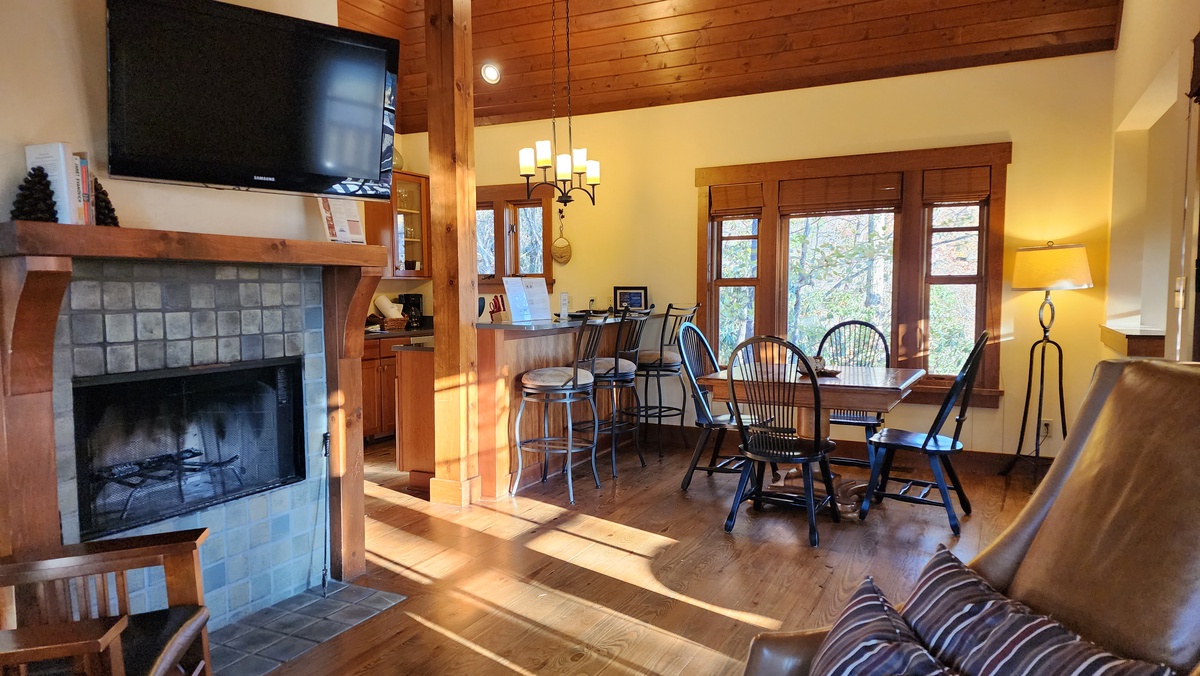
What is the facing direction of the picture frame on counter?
toward the camera

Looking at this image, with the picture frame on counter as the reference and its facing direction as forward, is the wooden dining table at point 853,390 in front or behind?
in front

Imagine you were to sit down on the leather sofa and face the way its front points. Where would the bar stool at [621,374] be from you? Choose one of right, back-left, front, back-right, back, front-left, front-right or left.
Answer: right

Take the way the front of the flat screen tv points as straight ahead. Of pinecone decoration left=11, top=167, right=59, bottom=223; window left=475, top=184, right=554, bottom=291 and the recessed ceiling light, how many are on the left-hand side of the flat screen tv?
2

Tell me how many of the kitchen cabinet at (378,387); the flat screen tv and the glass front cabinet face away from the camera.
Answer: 0

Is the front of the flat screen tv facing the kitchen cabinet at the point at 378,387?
no

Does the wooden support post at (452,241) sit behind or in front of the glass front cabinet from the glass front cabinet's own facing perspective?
in front

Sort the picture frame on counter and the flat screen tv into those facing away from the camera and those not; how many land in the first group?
0

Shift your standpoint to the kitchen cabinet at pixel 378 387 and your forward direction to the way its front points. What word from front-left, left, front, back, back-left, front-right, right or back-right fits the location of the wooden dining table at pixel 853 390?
front

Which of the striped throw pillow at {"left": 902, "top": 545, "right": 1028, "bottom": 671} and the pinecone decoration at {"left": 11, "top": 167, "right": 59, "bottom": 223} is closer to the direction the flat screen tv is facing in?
the striped throw pillow

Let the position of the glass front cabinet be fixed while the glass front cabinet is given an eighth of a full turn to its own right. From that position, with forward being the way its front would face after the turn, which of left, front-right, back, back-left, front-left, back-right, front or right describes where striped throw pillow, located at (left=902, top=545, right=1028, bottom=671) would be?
front

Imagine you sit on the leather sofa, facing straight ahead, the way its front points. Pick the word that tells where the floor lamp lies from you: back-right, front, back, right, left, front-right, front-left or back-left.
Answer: back-right

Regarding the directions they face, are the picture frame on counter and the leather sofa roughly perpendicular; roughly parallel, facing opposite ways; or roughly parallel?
roughly perpendicular

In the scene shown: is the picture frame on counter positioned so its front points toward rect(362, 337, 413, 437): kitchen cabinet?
no

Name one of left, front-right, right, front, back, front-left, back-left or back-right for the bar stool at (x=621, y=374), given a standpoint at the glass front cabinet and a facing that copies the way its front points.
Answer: front

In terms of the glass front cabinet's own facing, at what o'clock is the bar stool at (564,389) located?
The bar stool is roughly at 1 o'clock from the glass front cabinet.

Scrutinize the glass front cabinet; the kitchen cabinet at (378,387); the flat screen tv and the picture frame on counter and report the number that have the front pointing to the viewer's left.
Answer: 0

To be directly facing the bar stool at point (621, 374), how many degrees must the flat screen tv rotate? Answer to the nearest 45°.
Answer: approximately 90° to its left

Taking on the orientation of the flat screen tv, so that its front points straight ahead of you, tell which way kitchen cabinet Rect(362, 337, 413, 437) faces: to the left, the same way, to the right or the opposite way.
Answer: the same way
